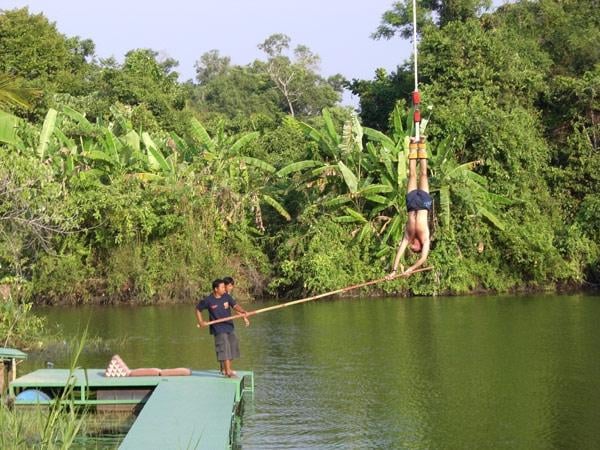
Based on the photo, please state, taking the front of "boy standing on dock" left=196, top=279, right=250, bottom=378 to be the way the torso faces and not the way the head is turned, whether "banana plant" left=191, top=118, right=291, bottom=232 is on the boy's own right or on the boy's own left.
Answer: on the boy's own left

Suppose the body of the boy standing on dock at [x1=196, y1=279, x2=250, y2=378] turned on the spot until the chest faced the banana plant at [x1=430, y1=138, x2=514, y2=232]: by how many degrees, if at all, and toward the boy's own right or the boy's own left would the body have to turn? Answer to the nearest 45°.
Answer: approximately 90° to the boy's own left

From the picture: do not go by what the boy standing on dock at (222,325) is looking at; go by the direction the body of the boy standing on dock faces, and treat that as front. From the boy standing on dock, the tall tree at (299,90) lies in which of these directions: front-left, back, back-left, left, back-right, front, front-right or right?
back-left

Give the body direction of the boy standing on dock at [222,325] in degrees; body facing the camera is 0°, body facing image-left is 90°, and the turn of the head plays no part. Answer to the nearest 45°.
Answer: approximately 315°

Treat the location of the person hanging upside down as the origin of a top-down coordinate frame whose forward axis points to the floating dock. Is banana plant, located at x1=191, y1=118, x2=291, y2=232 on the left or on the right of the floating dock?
right
